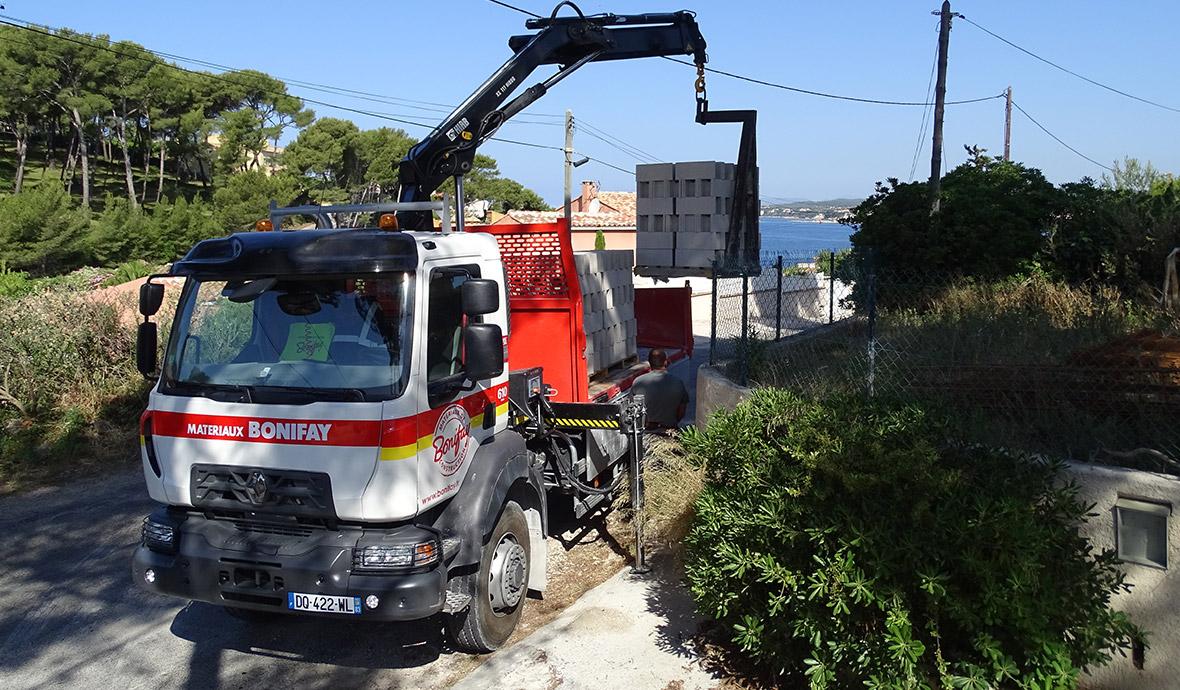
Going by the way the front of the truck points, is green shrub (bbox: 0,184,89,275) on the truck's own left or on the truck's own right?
on the truck's own right

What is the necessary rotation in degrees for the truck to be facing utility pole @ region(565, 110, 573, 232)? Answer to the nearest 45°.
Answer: approximately 135° to its right

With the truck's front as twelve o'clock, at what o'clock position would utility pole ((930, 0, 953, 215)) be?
The utility pole is roughly at 6 o'clock from the truck.

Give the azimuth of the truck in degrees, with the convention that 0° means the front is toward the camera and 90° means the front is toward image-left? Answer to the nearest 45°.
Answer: approximately 45°

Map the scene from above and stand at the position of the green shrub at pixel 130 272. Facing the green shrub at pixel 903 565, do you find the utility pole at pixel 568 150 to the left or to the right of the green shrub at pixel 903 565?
left

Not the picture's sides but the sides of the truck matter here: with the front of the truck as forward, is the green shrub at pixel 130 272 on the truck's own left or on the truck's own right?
on the truck's own right

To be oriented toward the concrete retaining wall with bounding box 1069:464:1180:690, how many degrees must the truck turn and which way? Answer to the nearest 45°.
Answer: approximately 135° to its left

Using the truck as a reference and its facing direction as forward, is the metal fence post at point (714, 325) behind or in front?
behind

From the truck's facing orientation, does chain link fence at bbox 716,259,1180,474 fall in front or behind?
behind

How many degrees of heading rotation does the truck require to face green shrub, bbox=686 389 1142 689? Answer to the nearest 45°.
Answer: approximately 90° to its left
